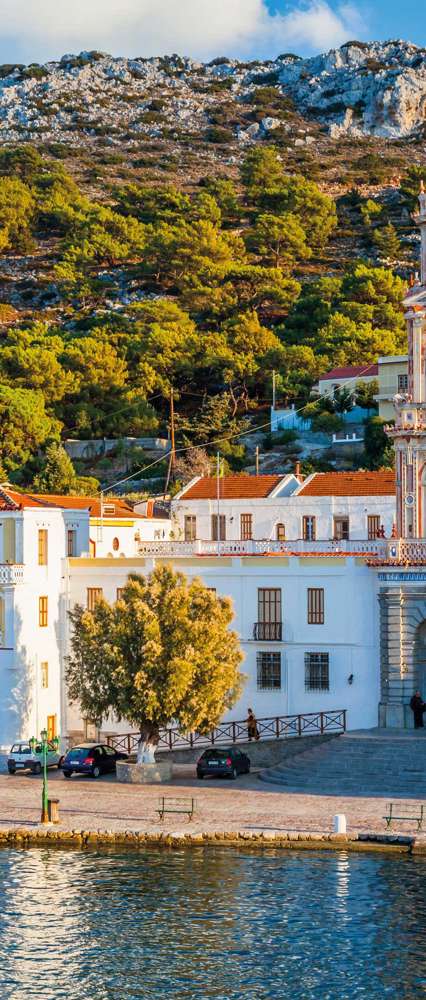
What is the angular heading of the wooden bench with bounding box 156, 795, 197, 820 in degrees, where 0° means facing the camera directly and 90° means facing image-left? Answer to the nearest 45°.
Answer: approximately 0°

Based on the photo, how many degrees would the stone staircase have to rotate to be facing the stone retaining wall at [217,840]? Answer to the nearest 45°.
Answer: approximately 45° to its right

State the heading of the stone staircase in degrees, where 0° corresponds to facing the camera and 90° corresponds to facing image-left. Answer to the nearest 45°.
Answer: approximately 0°

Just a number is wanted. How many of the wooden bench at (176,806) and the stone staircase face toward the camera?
2

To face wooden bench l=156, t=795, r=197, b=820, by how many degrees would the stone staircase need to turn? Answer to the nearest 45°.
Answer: approximately 45° to its right

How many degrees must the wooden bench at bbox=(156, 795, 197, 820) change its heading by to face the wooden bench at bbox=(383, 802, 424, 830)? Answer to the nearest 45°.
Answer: approximately 90° to its left
